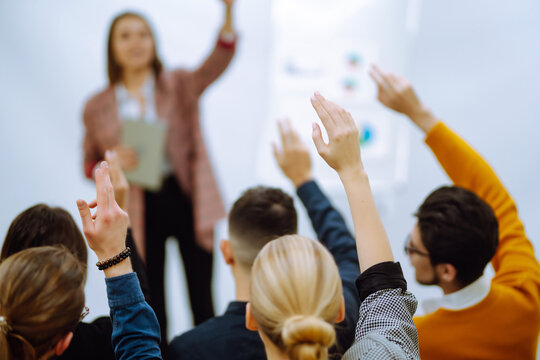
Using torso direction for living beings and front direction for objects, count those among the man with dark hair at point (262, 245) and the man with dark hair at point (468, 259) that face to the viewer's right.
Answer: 0

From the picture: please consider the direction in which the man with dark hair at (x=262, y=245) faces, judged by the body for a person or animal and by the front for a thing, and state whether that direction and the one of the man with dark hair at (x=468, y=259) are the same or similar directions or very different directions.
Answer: same or similar directions

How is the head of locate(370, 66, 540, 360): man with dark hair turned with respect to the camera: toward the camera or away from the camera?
away from the camera

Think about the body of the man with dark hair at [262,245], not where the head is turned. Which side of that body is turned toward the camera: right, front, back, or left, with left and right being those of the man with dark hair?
back

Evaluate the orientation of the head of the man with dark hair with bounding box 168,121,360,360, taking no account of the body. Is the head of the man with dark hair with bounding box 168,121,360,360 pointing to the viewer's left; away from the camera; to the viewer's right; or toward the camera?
away from the camera

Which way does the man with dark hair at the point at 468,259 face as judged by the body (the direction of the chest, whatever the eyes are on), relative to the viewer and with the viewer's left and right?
facing away from the viewer and to the left of the viewer
